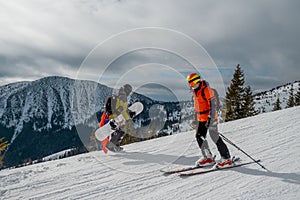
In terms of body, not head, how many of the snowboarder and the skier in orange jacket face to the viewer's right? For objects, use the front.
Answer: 1

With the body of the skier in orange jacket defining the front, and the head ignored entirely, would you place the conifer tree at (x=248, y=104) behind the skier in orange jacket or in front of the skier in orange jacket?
behind

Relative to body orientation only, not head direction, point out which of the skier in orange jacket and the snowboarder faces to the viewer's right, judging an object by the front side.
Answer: the snowboarder

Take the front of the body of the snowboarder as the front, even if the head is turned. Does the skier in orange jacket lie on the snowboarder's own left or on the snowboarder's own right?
on the snowboarder's own right

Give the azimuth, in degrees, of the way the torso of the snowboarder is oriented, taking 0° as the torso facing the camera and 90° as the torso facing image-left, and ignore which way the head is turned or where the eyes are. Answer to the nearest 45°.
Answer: approximately 270°

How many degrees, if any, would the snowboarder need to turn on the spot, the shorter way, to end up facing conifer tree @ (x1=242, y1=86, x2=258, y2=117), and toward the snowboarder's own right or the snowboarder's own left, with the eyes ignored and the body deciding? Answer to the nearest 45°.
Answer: approximately 45° to the snowboarder's own left

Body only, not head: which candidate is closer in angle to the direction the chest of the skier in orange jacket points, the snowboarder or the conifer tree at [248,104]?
the snowboarder

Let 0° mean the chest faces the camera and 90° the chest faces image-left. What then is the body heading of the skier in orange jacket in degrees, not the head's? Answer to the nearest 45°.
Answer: approximately 45°

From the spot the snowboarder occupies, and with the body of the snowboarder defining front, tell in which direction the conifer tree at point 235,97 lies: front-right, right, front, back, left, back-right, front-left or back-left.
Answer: front-left

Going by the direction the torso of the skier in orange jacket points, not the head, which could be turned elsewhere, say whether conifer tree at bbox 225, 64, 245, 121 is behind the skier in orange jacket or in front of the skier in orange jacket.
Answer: behind

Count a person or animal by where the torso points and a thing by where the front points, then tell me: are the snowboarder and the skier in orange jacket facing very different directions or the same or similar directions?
very different directions
